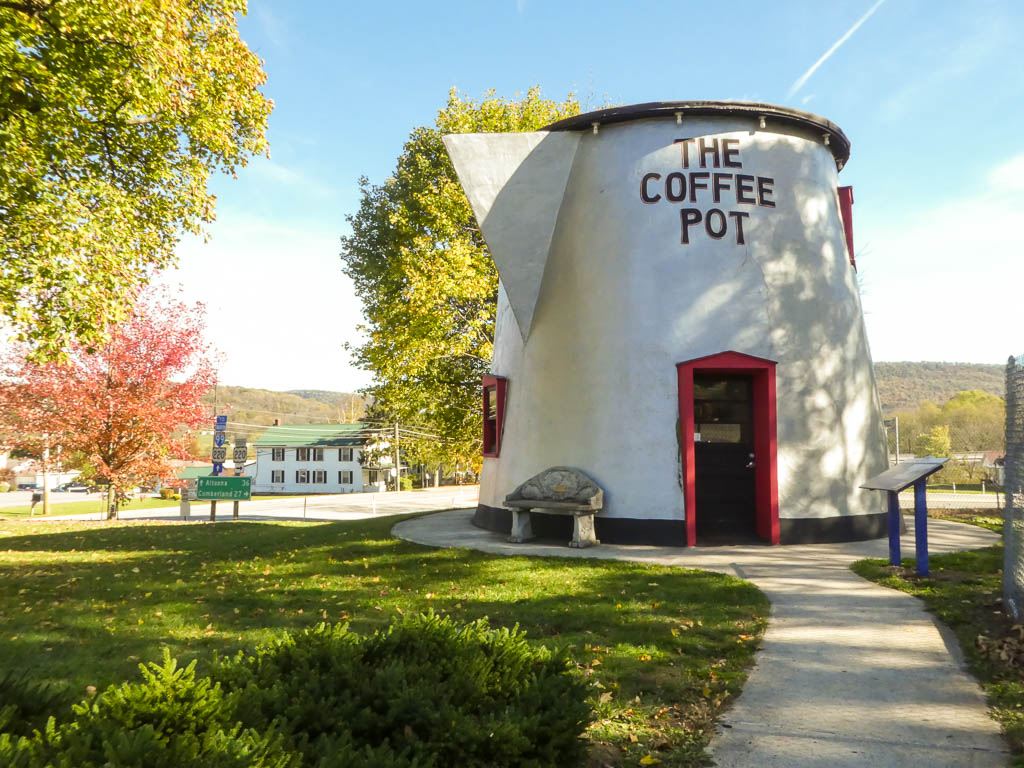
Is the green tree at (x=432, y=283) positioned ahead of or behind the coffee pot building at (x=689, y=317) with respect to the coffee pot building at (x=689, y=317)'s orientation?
behind

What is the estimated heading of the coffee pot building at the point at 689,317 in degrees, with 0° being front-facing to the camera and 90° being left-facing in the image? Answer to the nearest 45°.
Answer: approximately 0°

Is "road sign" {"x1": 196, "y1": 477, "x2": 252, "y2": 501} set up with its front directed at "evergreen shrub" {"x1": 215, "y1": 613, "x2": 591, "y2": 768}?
yes

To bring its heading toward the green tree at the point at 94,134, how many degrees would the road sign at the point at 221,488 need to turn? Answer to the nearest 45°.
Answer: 0° — it already faces it

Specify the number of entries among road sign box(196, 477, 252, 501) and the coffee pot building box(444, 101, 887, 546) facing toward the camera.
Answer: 2

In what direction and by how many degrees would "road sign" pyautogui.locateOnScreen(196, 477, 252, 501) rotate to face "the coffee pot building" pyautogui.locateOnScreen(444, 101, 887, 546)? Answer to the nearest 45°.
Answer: approximately 45° to its left

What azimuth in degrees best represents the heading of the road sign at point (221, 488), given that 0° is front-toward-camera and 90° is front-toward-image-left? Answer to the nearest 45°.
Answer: approximately 0°

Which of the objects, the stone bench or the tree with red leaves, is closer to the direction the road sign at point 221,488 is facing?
the stone bench
